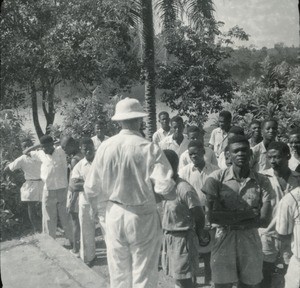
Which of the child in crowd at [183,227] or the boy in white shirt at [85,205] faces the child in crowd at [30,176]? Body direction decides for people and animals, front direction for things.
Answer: the child in crowd at [183,227]

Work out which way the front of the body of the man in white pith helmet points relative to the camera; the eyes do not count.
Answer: away from the camera

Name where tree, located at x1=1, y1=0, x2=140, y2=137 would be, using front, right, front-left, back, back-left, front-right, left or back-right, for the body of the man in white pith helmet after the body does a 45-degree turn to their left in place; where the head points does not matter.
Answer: front-right

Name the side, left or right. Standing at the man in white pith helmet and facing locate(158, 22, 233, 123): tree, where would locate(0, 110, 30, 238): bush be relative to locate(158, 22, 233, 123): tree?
left

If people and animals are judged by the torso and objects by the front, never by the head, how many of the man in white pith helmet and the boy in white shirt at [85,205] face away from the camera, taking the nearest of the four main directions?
1

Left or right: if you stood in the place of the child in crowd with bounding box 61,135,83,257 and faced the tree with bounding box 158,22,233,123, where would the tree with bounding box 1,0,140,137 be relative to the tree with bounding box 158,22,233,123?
left

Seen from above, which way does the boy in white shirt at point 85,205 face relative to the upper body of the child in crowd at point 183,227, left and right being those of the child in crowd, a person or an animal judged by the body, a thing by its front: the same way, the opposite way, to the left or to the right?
the opposite way

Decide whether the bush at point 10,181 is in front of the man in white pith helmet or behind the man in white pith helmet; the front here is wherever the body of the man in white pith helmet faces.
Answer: in front

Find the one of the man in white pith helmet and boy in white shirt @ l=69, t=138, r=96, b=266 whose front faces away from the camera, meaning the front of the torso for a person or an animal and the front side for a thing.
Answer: the man in white pith helmet
